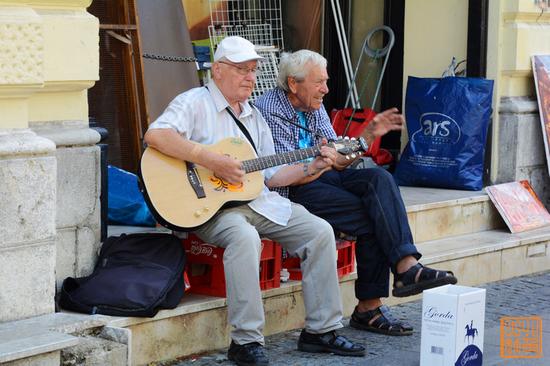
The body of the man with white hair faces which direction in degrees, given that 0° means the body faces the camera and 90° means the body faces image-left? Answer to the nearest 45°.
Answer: approximately 315°

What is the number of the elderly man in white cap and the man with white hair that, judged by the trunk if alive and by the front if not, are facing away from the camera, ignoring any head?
0

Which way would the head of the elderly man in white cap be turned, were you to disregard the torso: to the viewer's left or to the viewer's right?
to the viewer's right

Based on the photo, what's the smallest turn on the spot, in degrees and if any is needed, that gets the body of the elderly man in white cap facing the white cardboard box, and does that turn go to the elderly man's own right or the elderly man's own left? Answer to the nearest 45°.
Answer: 0° — they already face it

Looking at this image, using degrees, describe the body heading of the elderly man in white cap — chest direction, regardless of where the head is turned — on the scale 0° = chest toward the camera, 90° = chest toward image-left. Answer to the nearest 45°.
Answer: approximately 315°

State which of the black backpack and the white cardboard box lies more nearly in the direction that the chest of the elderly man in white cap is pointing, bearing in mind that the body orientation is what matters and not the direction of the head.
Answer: the white cardboard box

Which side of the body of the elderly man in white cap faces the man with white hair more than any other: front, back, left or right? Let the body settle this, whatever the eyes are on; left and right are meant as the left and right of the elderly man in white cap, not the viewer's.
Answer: left
